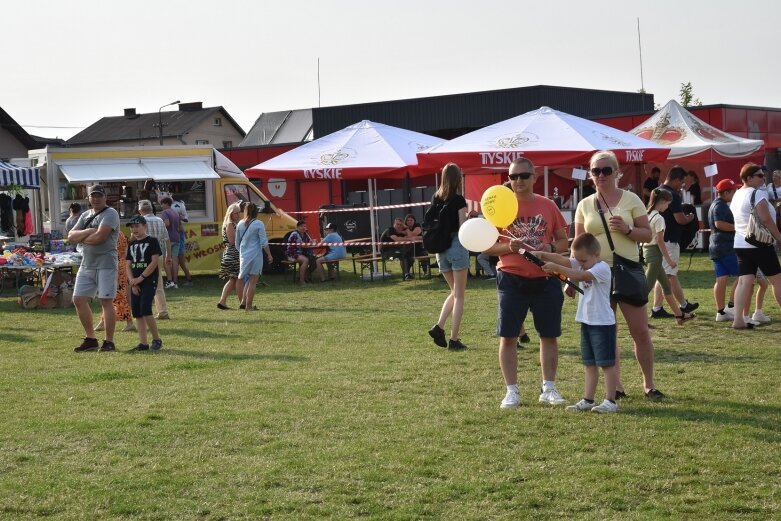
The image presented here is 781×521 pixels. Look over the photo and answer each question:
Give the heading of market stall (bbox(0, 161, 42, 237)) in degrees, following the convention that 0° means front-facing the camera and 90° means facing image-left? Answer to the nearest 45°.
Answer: approximately 0°

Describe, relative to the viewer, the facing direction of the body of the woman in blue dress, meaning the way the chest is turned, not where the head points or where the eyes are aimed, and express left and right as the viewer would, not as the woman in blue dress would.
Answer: facing away from the viewer and to the right of the viewer

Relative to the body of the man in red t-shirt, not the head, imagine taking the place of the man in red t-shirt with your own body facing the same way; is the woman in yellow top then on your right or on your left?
on your left

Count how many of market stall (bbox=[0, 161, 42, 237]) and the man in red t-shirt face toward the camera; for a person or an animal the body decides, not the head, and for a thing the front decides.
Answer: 2

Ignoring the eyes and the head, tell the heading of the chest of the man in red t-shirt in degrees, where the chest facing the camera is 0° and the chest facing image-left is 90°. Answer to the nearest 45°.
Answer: approximately 0°

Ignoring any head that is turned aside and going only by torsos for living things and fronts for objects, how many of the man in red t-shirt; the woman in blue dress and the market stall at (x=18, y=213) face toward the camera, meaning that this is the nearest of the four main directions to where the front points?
2

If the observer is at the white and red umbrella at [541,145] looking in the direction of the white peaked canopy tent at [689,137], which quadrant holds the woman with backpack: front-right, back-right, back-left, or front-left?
back-right

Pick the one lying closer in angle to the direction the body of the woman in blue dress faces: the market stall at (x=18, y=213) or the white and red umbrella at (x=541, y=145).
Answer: the white and red umbrella

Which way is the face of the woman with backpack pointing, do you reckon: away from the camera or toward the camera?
away from the camera

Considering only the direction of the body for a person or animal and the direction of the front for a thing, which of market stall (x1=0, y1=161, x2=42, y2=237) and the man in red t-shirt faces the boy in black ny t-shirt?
the market stall

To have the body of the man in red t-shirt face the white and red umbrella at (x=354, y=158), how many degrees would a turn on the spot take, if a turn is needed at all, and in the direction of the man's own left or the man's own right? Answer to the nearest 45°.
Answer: approximately 180°

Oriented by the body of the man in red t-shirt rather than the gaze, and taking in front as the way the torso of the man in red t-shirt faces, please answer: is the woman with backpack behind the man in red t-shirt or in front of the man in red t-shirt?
behind

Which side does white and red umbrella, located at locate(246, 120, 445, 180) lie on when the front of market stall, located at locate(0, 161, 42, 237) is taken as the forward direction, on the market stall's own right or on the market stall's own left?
on the market stall's own left
